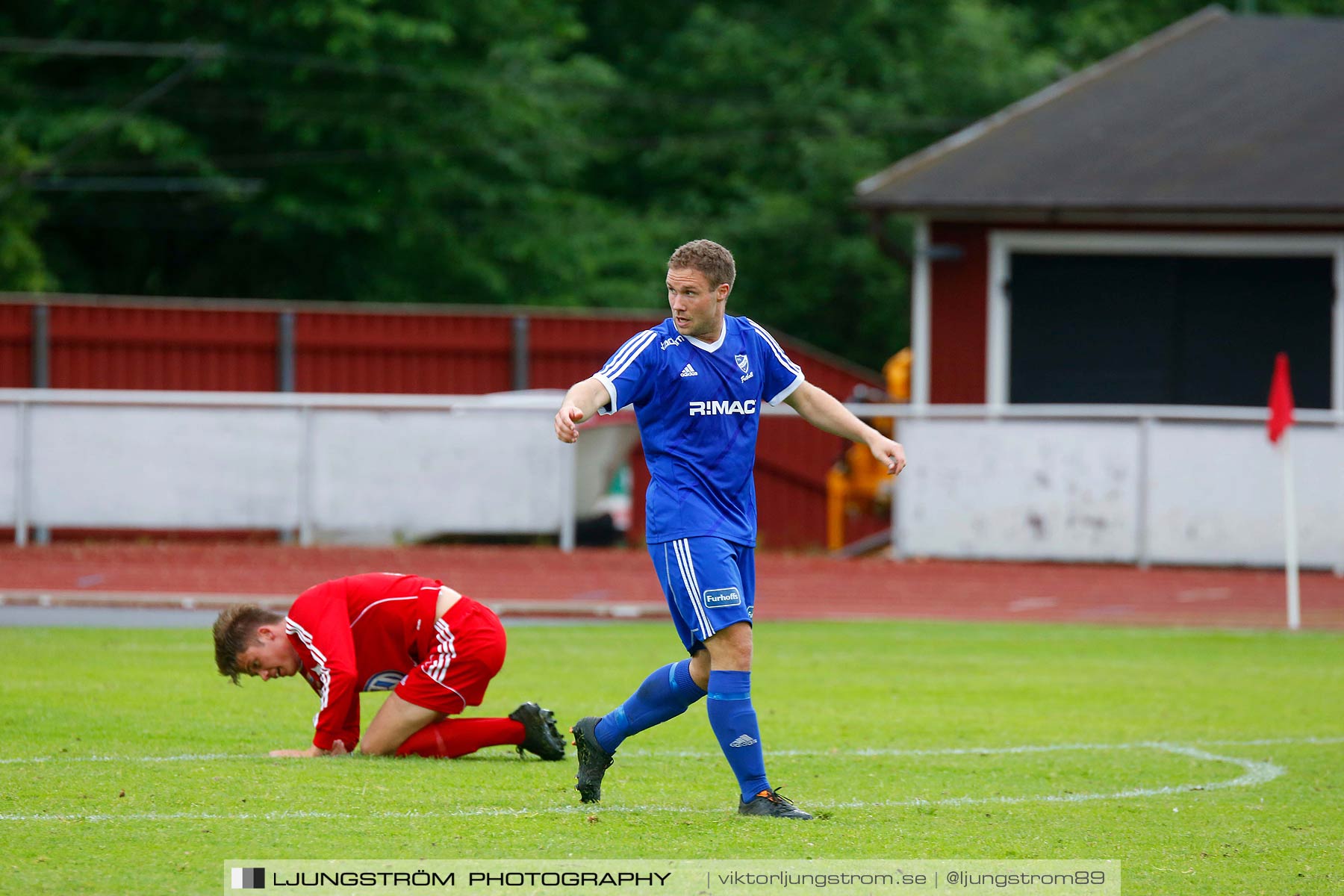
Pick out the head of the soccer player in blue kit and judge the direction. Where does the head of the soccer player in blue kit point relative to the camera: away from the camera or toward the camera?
toward the camera

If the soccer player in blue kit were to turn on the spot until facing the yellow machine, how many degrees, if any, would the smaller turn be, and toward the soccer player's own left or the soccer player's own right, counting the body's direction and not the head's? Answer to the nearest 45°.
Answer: approximately 135° to the soccer player's own left

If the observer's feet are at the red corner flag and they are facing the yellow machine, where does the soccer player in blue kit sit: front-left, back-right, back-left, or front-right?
back-left

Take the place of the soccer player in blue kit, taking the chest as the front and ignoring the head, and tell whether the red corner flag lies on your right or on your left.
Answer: on your left

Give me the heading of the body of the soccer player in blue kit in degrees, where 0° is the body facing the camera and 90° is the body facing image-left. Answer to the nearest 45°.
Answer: approximately 315°
